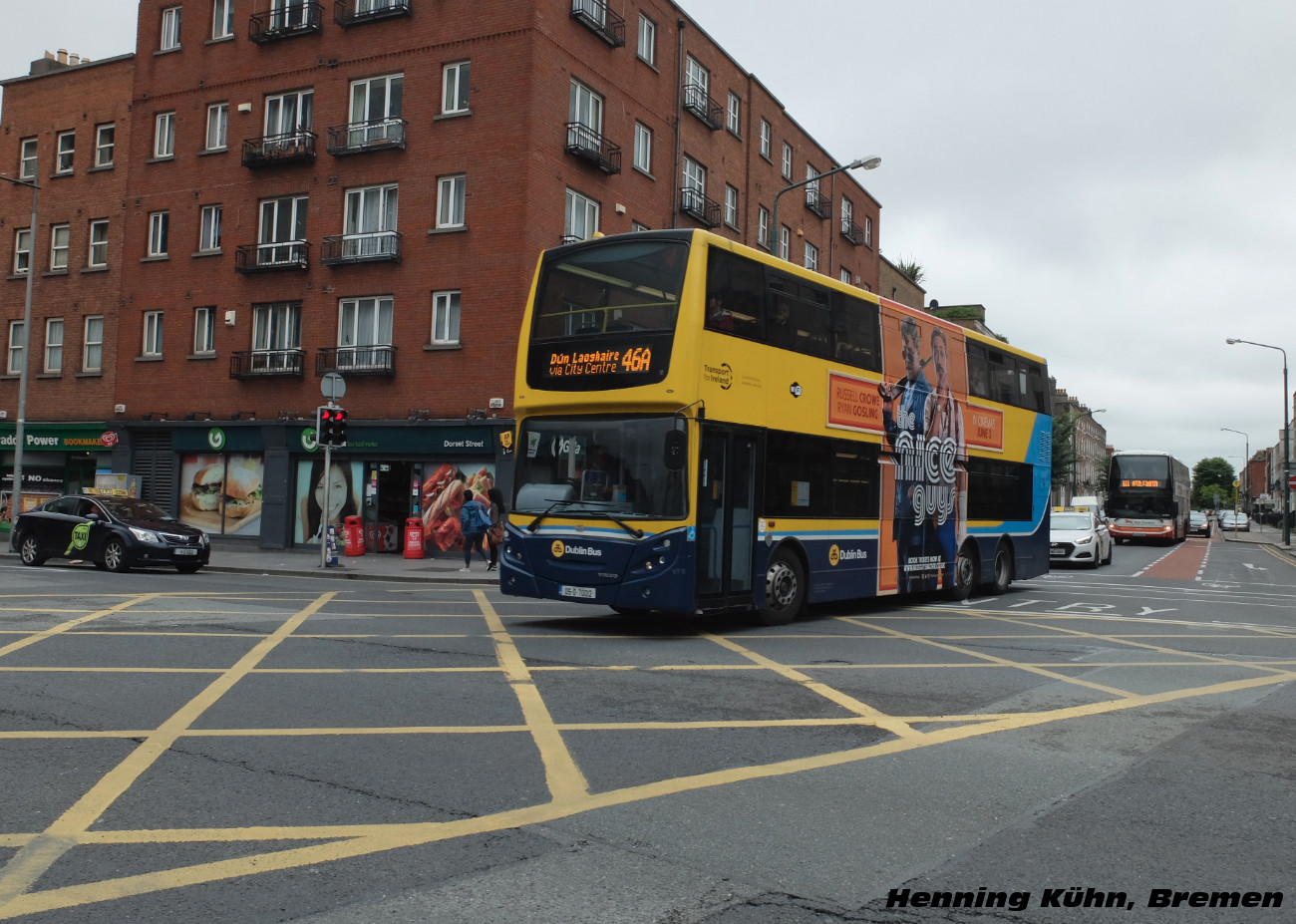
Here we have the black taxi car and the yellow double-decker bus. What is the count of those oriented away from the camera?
0

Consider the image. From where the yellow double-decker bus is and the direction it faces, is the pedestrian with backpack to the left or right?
on its right

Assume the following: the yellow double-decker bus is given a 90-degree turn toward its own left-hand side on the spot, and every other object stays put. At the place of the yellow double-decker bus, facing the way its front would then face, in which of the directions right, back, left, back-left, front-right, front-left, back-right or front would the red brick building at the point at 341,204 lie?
back

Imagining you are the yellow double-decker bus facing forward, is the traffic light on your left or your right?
on your right

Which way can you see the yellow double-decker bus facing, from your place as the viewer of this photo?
facing the viewer and to the left of the viewer

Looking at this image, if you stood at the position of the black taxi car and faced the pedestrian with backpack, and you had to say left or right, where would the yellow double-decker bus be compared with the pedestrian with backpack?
right
